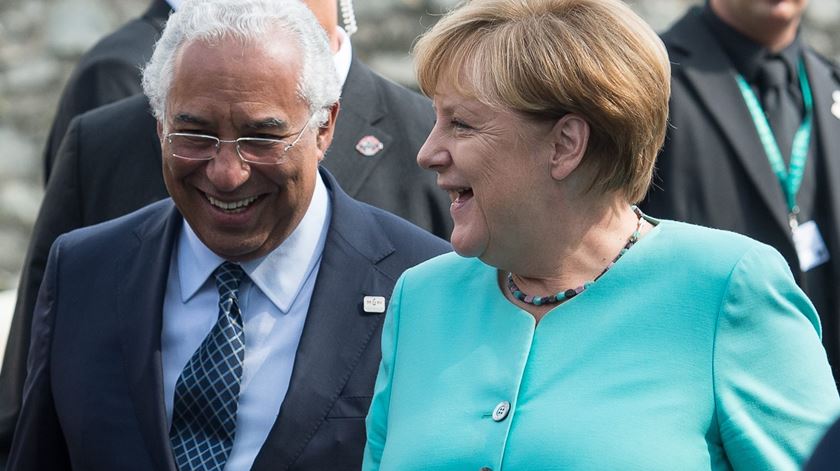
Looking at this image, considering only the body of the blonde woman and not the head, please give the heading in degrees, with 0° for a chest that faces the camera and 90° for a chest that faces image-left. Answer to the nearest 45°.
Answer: approximately 45°

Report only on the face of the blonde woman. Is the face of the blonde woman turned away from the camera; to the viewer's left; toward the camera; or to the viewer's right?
to the viewer's left

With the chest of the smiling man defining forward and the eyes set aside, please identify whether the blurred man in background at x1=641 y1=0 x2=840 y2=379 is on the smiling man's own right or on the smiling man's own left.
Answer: on the smiling man's own left

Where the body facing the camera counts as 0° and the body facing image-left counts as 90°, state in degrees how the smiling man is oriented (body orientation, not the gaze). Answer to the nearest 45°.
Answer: approximately 0°

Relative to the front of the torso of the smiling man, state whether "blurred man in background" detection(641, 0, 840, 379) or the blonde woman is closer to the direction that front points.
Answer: the blonde woman

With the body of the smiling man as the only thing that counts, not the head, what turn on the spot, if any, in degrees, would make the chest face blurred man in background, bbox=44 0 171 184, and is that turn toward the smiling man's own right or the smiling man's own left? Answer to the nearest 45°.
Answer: approximately 180°

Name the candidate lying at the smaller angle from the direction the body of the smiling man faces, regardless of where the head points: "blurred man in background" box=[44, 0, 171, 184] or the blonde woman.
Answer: the blonde woman

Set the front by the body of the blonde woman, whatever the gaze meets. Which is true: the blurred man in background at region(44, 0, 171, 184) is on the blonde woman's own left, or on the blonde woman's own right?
on the blonde woman's own right
